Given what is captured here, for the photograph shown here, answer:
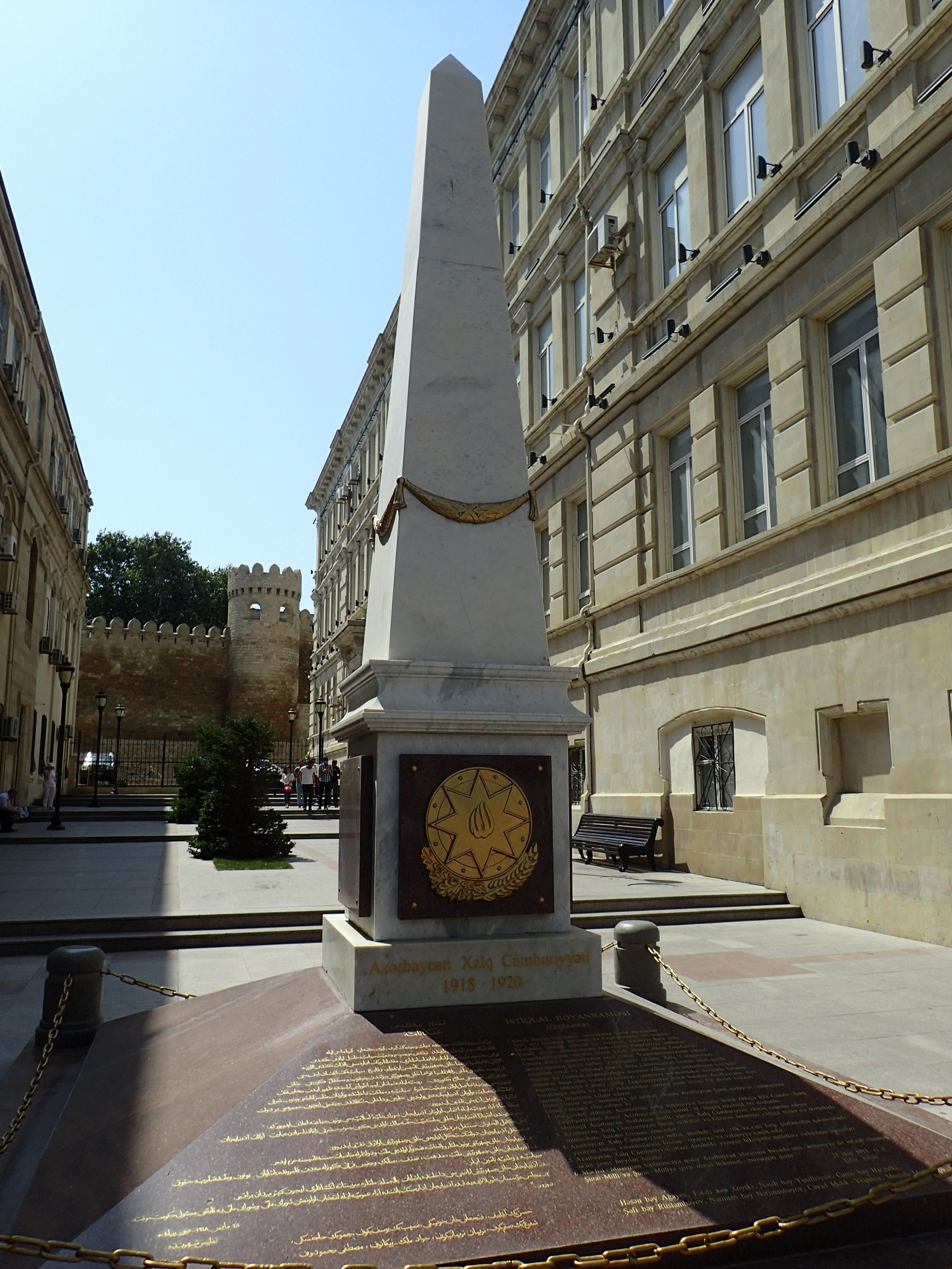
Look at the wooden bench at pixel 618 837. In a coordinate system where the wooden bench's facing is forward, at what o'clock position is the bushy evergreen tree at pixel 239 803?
The bushy evergreen tree is roughly at 2 o'clock from the wooden bench.

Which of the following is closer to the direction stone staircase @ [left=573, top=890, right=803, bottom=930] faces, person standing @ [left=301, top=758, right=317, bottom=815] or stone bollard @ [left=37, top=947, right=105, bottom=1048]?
the stone bollard

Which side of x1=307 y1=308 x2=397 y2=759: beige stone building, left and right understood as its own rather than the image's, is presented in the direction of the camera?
left

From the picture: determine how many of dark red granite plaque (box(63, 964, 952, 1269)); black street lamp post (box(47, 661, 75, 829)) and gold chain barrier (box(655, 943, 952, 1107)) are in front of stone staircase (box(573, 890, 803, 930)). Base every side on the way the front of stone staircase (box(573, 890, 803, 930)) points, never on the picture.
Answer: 2

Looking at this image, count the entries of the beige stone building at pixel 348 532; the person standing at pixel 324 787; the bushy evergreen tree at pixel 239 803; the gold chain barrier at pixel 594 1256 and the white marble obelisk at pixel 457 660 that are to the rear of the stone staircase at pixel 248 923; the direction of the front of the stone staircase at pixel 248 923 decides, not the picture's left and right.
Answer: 3

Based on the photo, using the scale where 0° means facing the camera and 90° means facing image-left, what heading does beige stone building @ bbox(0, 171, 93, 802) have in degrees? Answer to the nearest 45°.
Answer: approximately 270°

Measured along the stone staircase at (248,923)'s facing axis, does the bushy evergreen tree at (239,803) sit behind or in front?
behind

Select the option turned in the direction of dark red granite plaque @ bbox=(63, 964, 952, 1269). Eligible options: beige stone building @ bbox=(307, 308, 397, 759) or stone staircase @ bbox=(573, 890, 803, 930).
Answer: the stone staircase

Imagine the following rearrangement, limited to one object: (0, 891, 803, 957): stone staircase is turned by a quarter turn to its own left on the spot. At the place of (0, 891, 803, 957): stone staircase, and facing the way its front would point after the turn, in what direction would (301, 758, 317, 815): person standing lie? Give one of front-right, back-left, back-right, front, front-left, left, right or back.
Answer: left
